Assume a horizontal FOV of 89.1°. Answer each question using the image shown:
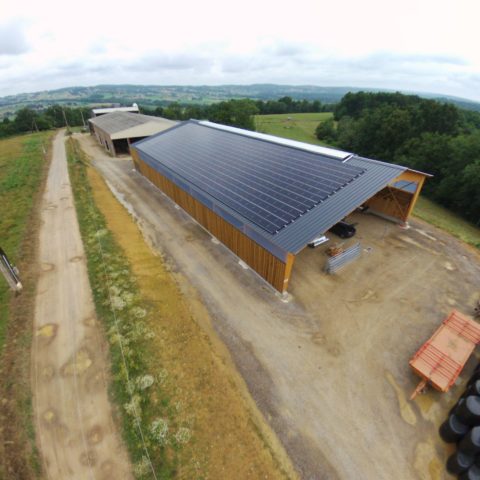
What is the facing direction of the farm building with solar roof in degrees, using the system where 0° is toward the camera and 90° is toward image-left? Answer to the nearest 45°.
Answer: approximately 315°

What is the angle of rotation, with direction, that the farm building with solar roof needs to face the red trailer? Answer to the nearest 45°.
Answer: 0° — it already faces it

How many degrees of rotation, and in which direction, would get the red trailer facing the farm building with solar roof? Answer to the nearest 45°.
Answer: approximately 45° to its right

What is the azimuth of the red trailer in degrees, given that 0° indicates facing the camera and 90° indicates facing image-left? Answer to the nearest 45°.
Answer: approximately 45°

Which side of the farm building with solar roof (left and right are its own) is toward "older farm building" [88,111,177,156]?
back

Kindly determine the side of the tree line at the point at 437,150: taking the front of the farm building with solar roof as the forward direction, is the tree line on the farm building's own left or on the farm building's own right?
on the farm building's own left

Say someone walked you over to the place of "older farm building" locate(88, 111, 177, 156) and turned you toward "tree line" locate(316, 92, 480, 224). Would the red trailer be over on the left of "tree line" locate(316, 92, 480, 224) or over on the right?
right

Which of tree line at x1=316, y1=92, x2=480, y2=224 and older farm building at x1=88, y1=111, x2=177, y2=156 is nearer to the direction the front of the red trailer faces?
the older farm building

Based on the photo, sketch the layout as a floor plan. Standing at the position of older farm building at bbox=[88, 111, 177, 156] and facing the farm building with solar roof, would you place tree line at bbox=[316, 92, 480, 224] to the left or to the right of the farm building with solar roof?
left

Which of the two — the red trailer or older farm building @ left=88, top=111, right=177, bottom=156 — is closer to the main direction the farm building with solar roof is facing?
the red trailer
